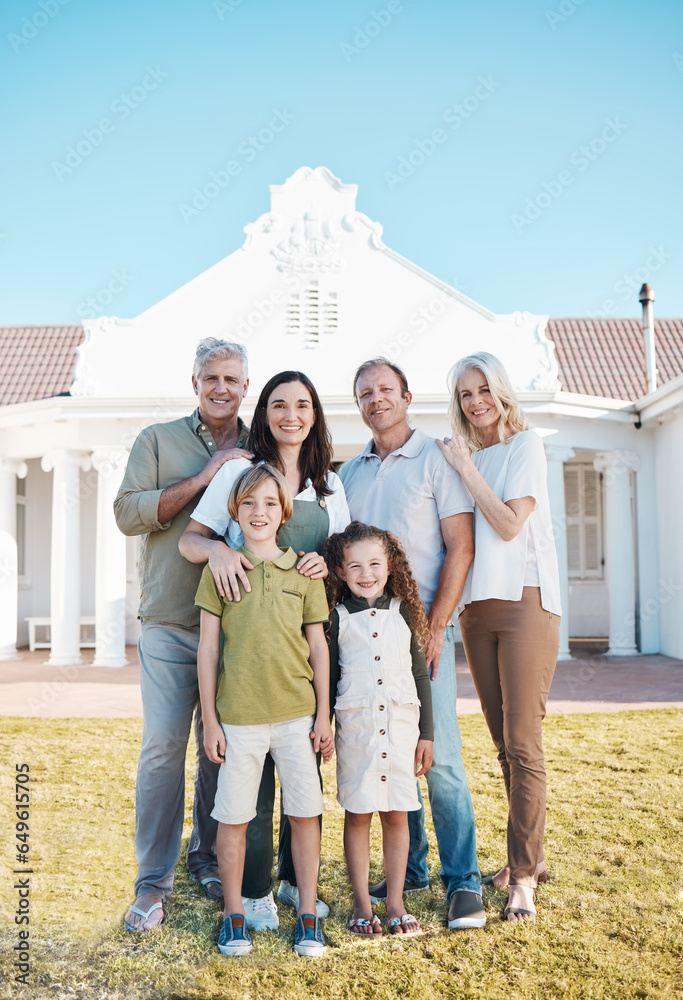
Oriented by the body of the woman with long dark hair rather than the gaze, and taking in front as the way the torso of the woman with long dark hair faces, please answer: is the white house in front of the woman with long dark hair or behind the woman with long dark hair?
behind

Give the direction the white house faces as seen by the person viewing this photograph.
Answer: facing the viewer

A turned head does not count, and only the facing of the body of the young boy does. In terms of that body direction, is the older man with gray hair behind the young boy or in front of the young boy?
behind

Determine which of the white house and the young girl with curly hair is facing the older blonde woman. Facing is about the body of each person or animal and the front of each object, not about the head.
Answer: the white house

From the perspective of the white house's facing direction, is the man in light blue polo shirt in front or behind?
in front

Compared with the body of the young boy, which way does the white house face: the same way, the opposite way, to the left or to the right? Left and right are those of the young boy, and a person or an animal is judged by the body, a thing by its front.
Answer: the same way

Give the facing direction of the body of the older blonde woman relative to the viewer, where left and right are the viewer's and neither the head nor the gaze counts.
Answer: facing the viewer and to the left of the viewer

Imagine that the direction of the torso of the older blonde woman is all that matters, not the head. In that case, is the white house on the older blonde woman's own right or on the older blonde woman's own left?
on the older blonde woman's own right

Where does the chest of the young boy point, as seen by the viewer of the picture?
toward the camera

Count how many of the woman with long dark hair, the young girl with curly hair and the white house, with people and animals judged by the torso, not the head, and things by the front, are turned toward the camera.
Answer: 3

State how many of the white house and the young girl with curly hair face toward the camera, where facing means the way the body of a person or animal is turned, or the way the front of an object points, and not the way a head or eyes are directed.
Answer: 2

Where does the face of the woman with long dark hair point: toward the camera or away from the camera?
toward the camera

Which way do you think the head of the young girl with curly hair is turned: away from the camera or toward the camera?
toward the camera

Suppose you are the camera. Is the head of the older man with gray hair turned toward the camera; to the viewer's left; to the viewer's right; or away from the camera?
toward the camera
